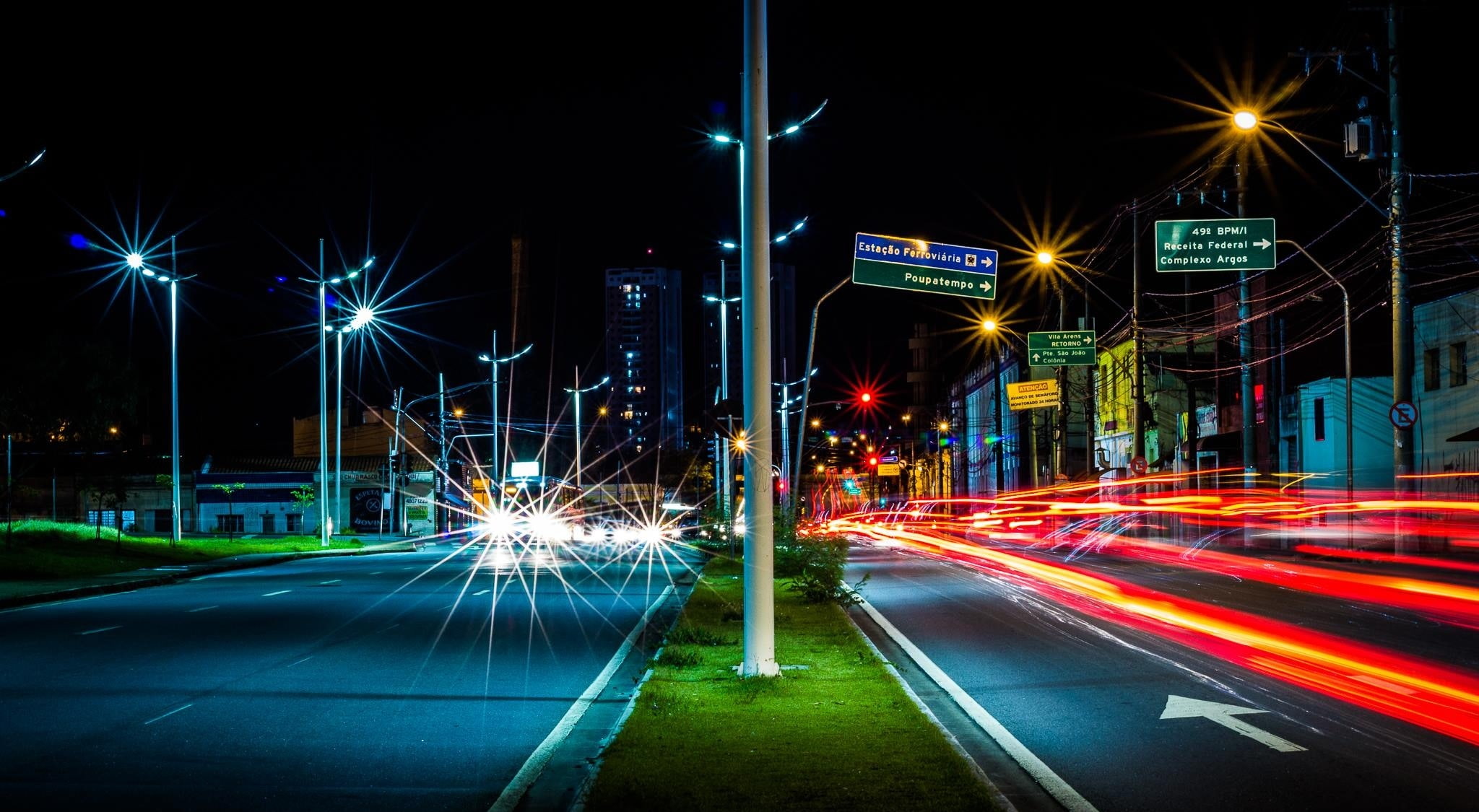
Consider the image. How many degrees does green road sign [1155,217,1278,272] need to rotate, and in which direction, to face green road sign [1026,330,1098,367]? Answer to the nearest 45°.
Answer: approximately 180°

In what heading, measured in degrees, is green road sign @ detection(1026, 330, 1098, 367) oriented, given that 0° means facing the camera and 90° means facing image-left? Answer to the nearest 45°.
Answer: approximately 0°

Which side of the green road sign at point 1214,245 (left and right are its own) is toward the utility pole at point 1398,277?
left

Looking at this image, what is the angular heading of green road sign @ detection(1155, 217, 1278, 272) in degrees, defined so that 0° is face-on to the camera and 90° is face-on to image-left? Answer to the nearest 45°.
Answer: approximately 0°

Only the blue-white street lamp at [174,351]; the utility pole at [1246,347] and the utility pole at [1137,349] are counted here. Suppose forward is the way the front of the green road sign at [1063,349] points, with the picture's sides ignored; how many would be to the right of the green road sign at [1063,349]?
1

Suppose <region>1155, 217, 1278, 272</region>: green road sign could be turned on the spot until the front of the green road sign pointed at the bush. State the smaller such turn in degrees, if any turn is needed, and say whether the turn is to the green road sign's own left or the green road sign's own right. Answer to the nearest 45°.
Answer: approximately 45° to the green road sign's own right
